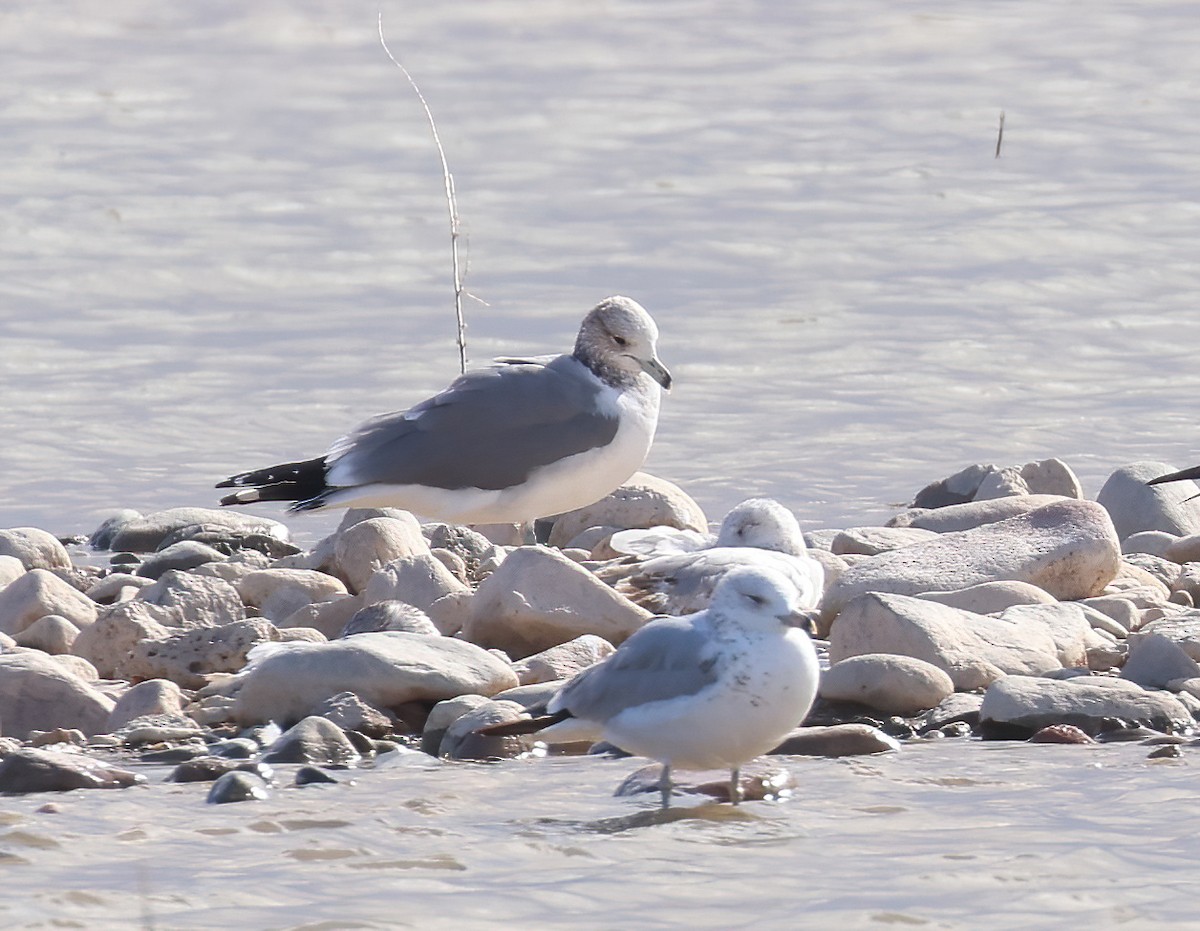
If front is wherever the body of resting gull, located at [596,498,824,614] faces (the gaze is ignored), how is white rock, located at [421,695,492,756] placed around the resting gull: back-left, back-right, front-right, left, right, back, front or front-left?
back-right

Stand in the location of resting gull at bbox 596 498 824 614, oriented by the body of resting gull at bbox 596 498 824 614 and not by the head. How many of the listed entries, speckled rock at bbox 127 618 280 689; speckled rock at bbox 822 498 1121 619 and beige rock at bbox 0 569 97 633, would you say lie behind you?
2

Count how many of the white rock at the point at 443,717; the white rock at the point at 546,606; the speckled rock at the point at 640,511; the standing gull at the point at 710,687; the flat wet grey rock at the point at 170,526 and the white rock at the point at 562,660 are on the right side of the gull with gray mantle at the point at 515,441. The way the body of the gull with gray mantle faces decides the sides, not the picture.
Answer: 4

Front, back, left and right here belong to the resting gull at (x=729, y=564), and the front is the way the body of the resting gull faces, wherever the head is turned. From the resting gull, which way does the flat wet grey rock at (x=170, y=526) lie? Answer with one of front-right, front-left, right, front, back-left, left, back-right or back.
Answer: back-left

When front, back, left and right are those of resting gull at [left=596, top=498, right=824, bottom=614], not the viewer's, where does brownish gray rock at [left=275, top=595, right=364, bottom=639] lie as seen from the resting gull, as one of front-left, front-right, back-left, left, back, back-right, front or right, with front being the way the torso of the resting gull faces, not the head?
back

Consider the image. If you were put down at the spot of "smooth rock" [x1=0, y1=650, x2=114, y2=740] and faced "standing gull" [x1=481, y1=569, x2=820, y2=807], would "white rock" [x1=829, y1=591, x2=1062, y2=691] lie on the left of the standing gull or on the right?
left

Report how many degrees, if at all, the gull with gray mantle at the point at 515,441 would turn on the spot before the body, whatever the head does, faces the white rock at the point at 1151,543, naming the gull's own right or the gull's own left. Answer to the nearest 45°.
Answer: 0° — it already faces it

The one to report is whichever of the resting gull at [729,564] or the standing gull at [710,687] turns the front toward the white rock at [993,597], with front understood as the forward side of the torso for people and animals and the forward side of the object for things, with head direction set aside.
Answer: the resting gull

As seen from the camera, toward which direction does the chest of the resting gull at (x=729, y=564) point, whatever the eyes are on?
to the viewer's right

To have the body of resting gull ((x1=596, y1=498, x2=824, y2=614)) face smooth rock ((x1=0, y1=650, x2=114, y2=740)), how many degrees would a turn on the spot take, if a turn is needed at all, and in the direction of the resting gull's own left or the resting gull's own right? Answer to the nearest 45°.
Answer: approximately 135° to the resting gull's own right

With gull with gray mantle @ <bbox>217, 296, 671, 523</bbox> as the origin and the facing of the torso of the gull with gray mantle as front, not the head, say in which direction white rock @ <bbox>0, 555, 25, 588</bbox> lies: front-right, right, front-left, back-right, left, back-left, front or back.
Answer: back

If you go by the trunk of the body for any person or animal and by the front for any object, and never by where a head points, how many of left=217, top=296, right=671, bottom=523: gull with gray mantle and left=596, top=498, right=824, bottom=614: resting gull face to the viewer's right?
2

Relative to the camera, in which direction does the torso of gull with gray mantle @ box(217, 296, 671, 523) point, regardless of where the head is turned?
to the viewer's right

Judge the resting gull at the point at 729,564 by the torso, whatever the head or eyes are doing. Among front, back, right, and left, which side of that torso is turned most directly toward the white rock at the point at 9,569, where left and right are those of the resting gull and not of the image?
back

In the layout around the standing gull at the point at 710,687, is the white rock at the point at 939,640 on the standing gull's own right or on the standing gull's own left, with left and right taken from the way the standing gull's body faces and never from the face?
on the standing gull's own left

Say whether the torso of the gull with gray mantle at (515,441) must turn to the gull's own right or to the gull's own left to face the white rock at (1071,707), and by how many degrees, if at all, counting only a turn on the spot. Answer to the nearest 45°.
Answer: approximately 45° to the gull's own right

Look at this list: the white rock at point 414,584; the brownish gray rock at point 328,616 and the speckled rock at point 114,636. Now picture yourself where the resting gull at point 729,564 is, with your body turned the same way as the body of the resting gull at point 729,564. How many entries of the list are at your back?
3
